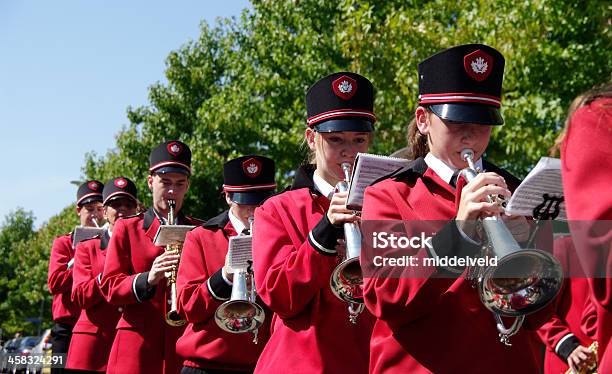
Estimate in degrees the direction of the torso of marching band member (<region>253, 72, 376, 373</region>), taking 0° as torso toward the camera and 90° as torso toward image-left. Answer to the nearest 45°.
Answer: approximately 315°

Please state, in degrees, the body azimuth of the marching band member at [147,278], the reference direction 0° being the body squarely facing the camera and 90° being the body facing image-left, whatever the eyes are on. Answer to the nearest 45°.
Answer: approximately 315°

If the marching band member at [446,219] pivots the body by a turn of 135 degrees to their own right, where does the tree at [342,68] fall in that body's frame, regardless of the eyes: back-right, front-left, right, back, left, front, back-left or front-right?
right

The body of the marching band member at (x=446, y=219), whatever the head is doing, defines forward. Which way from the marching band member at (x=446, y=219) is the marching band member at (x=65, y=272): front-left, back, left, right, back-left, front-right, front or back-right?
back

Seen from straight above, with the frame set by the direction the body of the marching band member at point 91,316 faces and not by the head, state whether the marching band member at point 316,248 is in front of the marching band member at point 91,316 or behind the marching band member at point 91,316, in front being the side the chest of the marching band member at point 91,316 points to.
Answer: in front

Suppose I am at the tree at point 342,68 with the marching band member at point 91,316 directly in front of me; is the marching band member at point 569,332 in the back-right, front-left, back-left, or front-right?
front-left

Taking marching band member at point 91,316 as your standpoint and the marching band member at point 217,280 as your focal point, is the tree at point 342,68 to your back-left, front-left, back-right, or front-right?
back-left

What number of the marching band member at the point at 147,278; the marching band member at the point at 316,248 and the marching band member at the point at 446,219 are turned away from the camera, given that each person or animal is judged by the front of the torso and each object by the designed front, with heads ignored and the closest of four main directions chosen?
0

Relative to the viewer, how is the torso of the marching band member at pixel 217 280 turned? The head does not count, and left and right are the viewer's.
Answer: facing the viewer and to the right of the viewer
